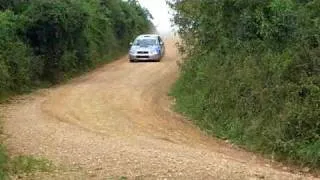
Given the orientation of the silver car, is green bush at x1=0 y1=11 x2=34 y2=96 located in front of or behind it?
in front

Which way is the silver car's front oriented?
toward the camera
